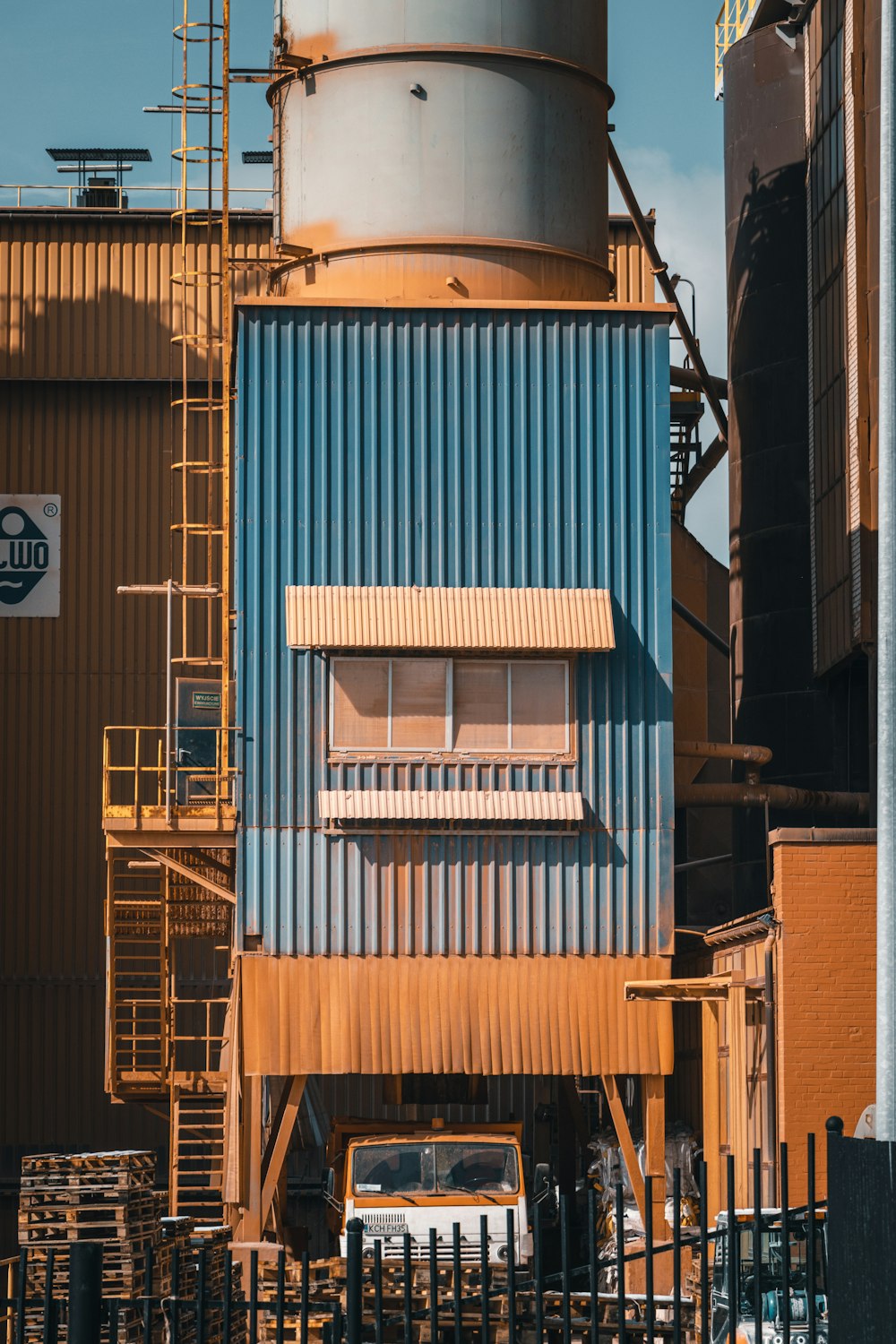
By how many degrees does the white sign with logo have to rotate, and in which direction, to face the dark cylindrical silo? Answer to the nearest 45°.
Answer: approximately 90° to its left

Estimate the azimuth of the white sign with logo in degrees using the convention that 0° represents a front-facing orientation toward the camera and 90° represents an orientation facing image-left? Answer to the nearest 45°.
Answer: approximately 0°

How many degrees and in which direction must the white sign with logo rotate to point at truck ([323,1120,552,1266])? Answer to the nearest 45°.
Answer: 0° — it already faces it

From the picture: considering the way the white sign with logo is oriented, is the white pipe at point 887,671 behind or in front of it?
in front

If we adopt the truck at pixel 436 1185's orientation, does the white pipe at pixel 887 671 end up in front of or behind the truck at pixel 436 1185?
in front

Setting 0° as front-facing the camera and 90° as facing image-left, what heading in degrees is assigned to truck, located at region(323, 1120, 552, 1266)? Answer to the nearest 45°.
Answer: approximately 0°

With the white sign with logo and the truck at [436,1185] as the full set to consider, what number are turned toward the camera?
2
